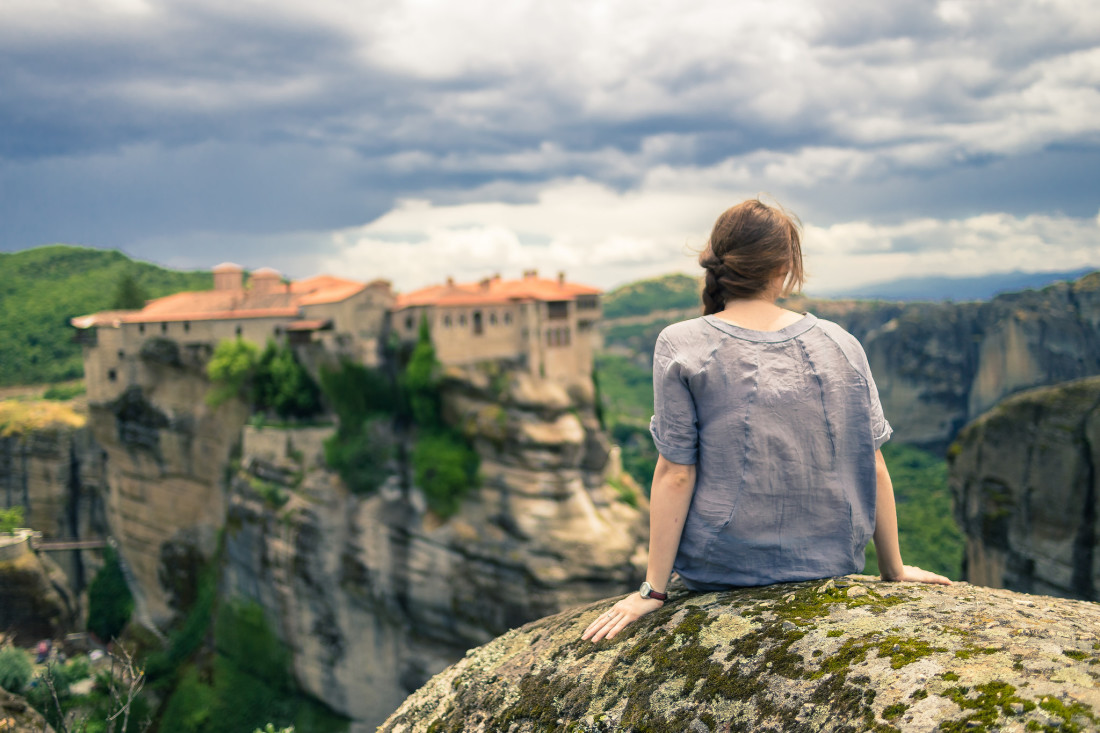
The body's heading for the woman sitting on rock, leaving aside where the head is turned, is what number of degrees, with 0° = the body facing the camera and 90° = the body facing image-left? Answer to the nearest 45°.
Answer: approximately 180°

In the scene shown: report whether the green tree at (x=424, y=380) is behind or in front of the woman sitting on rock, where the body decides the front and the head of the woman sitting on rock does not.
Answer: in front

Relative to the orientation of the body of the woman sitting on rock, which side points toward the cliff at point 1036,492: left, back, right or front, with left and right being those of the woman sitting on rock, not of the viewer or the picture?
front

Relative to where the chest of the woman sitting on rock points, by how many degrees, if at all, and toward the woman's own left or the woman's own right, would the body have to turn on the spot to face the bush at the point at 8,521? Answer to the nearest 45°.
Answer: approximately 45° to the woman's own left

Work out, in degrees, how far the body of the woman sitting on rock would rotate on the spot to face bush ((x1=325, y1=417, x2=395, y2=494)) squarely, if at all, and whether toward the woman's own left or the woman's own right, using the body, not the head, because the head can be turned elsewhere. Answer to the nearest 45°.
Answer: approximately 45° to the woman's own left

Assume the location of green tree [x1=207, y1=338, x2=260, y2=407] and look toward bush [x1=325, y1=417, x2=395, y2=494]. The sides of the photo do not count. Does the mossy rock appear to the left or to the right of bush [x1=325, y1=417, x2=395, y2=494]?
right
